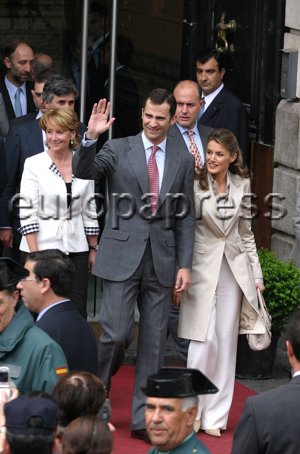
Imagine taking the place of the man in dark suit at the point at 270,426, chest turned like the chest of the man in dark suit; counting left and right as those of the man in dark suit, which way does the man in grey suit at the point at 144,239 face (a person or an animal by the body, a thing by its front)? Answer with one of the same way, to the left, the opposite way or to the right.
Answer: the opposite way

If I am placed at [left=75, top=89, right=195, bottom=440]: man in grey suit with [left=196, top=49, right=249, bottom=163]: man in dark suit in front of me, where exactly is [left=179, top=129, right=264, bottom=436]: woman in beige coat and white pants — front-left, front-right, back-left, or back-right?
front-right

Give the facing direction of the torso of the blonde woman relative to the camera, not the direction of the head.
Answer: toward the camera

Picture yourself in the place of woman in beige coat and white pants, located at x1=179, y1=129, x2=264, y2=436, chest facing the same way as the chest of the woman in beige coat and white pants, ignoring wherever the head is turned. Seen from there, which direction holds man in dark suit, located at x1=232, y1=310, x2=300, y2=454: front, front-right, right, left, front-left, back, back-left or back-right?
front

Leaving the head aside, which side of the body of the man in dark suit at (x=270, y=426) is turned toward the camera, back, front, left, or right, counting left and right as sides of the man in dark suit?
back

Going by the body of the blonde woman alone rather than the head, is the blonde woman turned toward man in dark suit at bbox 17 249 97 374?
yes

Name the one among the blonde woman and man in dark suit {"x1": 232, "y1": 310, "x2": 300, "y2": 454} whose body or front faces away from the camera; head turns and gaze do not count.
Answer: the man in dark suit

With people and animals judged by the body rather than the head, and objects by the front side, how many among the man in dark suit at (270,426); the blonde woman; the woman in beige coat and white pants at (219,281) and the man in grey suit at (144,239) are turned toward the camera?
3

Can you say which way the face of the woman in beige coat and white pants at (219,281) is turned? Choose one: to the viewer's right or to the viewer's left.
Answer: to the viewer's left

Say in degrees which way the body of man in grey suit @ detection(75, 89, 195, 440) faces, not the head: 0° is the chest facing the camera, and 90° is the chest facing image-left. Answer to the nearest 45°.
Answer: approximately 0°

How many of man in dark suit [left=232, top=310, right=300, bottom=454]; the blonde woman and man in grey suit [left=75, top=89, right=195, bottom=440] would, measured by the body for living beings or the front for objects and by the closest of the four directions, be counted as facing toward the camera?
2

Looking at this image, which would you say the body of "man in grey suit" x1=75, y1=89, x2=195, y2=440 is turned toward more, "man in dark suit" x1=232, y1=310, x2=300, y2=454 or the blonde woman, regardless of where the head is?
the man in dark suit

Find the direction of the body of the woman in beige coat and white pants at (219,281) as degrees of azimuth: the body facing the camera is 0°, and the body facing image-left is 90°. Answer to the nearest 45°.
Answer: approximately 0°

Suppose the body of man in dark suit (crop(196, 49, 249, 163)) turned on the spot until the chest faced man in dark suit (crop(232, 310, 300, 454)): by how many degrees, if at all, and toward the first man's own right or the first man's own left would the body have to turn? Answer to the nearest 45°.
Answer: approximately 45° to the first man's own left

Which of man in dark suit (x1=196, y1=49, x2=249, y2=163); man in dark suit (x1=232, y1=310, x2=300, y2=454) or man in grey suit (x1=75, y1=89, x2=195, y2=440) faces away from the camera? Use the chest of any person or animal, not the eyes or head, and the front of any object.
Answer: man in dark suit (x1=232, y1=310, x2=300, y2=454)

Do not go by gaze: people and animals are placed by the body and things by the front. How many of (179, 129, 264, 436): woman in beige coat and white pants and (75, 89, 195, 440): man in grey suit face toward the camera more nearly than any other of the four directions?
2
